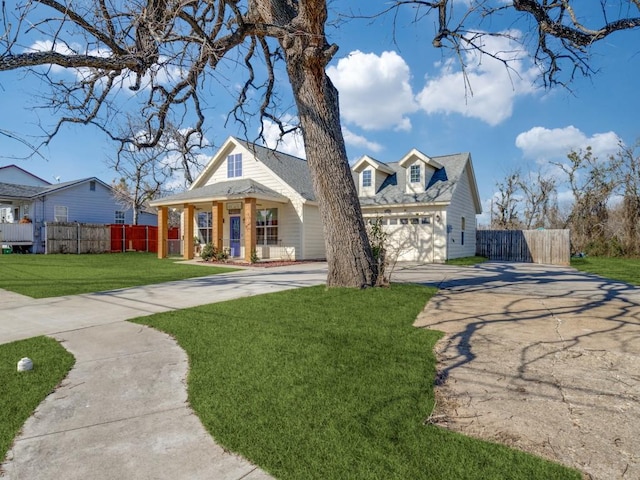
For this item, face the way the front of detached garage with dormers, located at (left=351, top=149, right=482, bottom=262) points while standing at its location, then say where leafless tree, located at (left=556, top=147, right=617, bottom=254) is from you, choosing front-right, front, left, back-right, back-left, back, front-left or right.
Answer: back-left

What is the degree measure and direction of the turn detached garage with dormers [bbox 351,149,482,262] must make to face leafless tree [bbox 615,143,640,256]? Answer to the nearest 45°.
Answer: approximately 135° to its left

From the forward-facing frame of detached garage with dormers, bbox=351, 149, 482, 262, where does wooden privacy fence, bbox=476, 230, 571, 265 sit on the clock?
The wooden privacy fence is roughly at 8 o'clock from the detached garage with dormers.

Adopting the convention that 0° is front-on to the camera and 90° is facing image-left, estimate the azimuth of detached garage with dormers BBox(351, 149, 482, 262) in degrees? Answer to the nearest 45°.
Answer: approximately 0°

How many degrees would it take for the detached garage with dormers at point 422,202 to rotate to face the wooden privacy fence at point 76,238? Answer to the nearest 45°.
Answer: approximately 90° to its right

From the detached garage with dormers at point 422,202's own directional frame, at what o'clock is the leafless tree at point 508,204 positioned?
The leafless tree is roughly at 7 o'clock from the detached garage with dormers.

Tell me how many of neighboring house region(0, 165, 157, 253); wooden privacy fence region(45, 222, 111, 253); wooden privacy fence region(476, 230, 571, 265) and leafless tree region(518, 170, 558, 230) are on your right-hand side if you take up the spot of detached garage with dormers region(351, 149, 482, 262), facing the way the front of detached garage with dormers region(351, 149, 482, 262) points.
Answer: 2

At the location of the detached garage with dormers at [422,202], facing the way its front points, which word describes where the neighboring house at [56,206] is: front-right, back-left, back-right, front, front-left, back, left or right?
right
